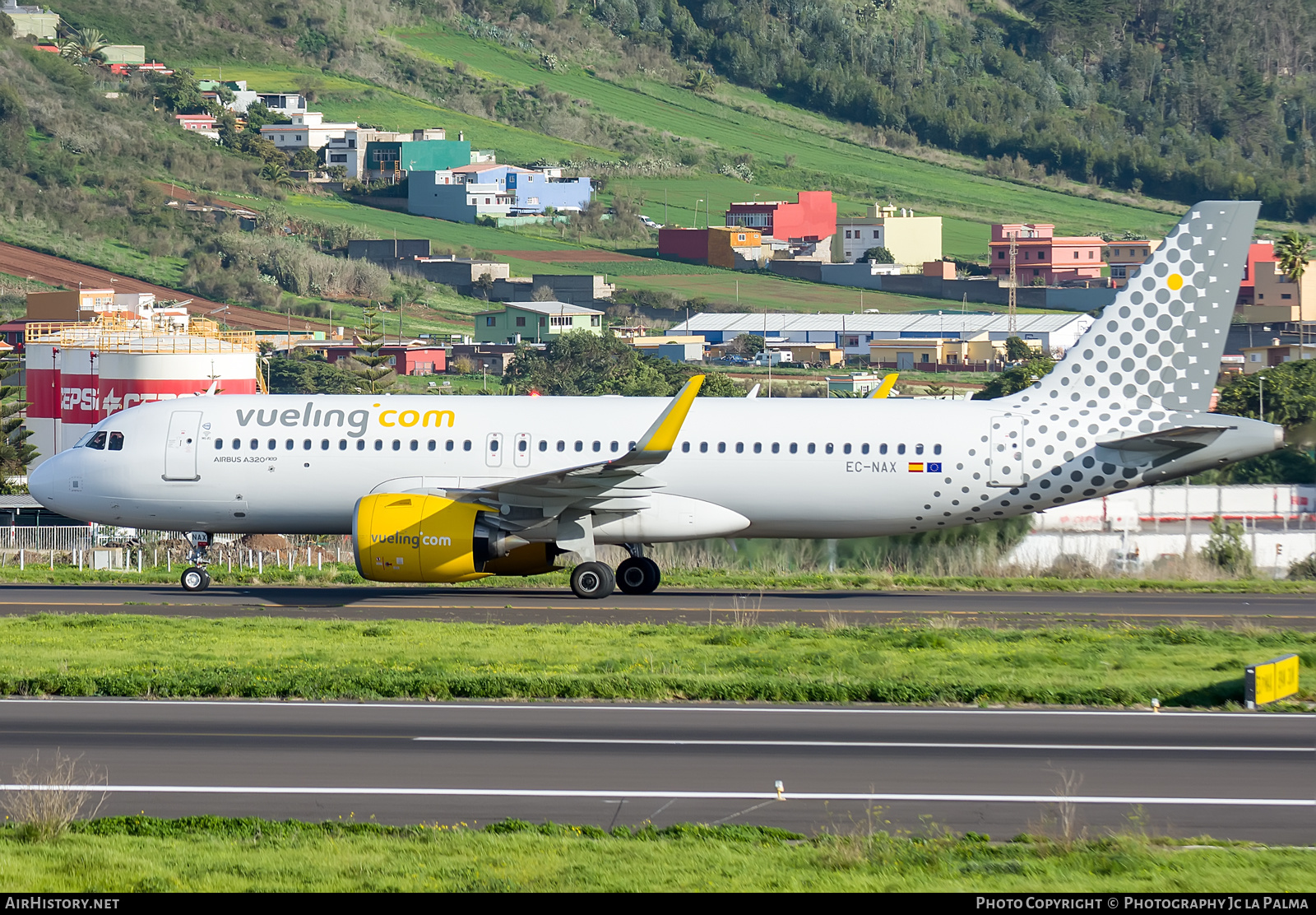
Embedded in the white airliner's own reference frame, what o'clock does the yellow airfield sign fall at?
The yellow airfield sign is roughly at 8 o'clock from the white airliner.

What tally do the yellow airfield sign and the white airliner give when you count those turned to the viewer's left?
1

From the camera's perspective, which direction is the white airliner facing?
to the viewer's left

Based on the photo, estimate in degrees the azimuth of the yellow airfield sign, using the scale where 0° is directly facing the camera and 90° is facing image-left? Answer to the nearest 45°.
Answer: approximately 315°

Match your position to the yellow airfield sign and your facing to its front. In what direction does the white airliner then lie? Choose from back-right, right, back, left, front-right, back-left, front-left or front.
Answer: back

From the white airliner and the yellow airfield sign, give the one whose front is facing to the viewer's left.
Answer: the white airliner
